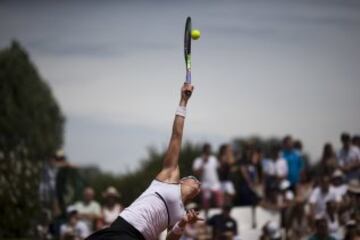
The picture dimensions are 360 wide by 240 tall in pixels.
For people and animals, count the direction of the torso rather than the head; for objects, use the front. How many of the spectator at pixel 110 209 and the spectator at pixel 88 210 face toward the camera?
2

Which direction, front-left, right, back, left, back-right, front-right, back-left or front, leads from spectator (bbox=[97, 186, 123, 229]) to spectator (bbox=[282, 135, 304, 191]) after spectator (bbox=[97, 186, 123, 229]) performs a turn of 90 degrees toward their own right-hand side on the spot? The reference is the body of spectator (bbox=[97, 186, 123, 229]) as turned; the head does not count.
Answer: back

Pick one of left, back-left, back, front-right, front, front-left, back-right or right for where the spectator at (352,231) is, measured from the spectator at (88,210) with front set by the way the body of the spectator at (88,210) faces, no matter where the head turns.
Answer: front-left

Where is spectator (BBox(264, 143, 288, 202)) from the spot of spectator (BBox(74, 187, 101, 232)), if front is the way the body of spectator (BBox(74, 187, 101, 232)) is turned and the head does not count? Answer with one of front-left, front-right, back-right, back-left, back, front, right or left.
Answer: left

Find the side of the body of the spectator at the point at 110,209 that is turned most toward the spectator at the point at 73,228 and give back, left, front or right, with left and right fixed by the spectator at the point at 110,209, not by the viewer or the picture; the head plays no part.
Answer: right

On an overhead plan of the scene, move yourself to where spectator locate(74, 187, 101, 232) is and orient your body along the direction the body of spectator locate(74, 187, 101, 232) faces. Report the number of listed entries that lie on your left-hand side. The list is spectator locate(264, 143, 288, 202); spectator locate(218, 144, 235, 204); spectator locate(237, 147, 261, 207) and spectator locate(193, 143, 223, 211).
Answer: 4

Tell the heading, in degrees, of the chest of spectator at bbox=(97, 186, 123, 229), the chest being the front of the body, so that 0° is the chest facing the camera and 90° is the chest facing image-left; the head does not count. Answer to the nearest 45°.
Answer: approximately 0°

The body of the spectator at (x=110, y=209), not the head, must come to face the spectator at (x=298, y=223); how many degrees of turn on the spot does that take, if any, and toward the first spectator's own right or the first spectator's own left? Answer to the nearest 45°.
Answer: approximately 90° to the first spectator's own left

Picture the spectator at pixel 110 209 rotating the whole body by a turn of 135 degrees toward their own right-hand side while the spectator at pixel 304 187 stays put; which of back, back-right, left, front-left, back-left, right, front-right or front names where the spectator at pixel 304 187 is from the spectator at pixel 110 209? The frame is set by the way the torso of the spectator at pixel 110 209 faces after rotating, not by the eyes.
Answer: back-right

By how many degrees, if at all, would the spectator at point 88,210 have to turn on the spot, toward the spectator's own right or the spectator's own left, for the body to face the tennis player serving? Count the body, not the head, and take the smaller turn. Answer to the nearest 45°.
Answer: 0° — they already face them

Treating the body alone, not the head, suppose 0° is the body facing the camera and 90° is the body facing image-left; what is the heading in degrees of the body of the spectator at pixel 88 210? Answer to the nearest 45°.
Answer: approximately 0°
